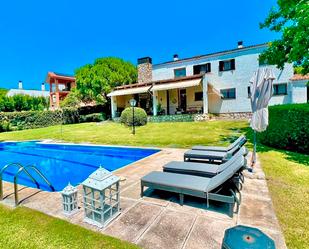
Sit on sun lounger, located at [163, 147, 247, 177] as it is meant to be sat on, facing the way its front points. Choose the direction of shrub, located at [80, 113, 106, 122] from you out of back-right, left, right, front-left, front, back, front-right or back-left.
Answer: front-right

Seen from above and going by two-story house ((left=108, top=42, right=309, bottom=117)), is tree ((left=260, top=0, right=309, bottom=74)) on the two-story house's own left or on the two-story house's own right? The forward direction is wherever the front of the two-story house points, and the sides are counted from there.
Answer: on the two-story house's own left

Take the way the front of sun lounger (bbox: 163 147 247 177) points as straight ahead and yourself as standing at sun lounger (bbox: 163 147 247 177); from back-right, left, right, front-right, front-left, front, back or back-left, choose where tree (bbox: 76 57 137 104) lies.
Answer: front-right

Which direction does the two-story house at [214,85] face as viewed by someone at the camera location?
facing the viewer and to the left of the viewer

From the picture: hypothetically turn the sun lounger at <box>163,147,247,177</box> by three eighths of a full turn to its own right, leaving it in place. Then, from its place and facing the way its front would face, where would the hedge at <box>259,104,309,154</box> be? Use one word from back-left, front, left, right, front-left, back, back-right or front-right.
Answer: front

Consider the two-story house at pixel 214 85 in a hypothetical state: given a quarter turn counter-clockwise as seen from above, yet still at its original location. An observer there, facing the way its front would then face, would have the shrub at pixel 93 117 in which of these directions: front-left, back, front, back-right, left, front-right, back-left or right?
back-right

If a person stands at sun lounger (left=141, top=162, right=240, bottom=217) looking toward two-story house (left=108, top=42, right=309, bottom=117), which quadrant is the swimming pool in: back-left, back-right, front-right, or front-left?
front-left

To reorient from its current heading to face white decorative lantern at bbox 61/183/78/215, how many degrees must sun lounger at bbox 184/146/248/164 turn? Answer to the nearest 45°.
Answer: approximately 45° to its left

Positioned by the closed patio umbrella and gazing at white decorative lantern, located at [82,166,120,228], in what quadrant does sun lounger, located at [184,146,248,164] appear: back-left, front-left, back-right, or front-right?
front-right

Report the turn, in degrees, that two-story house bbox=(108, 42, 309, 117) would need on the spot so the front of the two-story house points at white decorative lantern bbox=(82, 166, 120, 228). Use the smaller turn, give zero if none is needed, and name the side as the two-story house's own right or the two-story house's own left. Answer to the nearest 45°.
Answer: approximately 45° to the two-story house's own left

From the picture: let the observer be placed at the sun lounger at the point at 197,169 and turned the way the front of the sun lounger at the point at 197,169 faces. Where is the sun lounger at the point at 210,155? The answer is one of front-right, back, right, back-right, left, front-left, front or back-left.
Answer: right

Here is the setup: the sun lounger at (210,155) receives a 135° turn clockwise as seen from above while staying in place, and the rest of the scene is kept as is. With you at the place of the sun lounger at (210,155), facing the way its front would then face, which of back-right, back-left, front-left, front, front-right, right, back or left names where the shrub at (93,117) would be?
left

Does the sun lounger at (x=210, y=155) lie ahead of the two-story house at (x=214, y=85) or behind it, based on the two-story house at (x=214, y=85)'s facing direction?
ahead

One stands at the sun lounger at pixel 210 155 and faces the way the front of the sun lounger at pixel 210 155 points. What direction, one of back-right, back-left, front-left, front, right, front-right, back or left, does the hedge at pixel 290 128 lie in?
back-right

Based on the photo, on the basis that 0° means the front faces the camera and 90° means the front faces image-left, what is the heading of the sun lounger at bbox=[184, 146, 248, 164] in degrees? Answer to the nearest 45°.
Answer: approximately 90°

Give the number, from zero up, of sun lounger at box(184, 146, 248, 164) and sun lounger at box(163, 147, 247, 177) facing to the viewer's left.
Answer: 2

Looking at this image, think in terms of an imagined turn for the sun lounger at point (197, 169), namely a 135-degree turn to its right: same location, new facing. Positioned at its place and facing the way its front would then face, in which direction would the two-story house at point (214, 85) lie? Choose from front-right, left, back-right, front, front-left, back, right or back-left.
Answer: front-left

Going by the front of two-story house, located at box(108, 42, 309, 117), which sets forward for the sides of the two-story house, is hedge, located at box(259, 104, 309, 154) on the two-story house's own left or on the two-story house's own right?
on the two-story house's own left

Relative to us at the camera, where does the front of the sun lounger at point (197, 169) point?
facing to the left of the viewer
